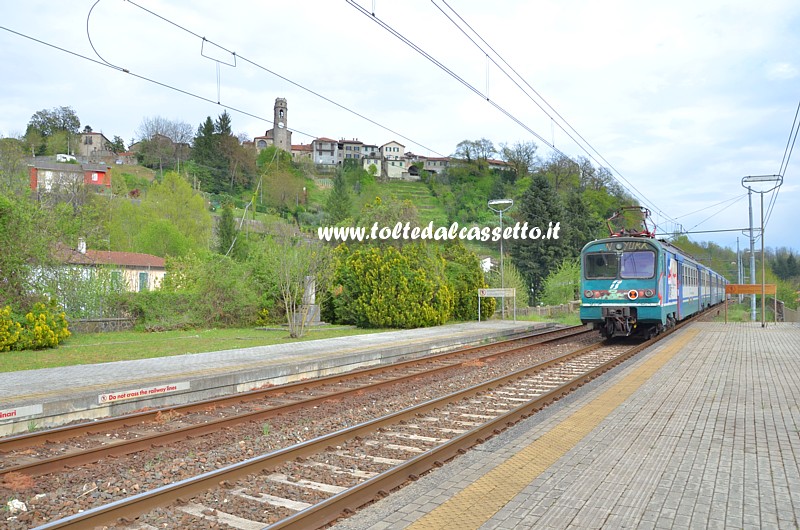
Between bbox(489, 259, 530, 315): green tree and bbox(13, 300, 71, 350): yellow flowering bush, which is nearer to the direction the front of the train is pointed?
the yellow flowering bush

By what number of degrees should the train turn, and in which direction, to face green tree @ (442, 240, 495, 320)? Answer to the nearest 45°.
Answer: approximately 135° to its right

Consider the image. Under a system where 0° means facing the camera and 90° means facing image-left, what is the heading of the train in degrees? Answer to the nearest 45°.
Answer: approximately 0°

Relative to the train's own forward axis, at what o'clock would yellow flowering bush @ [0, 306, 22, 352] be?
The yellow flowering bush is roughly at 2 o'clock from the train.

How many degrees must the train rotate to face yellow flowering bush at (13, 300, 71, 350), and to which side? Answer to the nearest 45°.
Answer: approximately 45° to its right

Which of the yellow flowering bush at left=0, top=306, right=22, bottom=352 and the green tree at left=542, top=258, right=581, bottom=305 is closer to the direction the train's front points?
the yellow flowering bush

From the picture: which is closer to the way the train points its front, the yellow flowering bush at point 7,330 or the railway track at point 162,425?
the railway track

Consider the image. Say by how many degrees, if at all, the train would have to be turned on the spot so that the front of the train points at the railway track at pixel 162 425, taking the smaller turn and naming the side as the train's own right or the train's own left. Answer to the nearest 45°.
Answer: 0° — it already faces it

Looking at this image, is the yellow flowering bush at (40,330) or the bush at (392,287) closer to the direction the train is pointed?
the yellow flowering bush

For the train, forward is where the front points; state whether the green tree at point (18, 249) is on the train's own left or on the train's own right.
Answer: on the train's own right

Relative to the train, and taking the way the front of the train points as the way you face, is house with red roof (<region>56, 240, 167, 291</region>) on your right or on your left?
on your right
